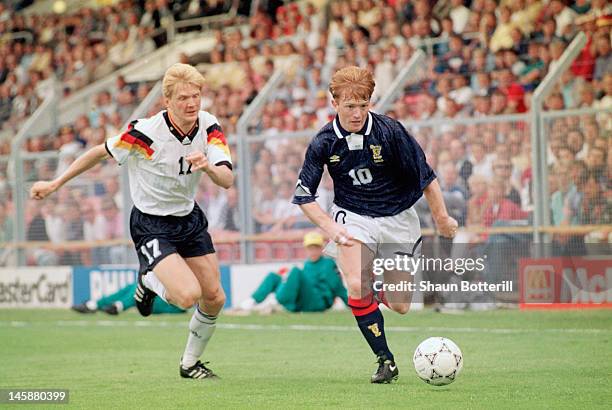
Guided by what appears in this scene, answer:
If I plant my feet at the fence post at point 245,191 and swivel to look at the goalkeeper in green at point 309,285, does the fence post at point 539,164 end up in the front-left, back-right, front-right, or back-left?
front-left

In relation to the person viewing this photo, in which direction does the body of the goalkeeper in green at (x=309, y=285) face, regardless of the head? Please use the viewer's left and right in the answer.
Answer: facing the viewer and to the left of the viewer

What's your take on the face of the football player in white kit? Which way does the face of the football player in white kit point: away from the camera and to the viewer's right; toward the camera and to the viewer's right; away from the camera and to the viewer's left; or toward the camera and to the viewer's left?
toward the camera and to the viewer's right

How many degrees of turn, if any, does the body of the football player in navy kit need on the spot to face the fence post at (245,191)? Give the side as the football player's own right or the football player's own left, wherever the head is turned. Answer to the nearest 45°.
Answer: approximately 180°

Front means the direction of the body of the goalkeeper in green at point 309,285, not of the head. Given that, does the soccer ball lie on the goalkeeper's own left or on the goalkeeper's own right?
on the goalkeeper's own left

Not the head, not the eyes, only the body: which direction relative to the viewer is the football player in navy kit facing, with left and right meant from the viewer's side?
facing the viewer

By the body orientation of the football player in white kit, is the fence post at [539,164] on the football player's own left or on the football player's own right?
on the football player's own left

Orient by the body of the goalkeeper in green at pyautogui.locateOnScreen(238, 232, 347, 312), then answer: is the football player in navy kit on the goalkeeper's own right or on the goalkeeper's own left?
on the goalkeeper's own left

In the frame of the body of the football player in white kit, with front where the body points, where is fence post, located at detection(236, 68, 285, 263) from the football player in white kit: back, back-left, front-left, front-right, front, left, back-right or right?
back-left

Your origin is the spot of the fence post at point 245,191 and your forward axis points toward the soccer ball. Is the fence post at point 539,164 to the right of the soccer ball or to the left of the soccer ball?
left

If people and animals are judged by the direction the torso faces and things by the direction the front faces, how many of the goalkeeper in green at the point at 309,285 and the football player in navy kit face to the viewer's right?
0

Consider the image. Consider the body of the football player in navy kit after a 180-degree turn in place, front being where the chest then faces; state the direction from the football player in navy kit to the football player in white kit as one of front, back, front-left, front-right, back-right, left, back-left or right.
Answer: left

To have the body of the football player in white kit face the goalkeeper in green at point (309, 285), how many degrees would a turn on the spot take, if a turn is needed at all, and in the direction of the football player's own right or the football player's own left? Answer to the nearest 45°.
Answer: approximately 135° to the football player's own left

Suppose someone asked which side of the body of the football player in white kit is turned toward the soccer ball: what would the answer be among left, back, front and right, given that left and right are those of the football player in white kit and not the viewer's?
front

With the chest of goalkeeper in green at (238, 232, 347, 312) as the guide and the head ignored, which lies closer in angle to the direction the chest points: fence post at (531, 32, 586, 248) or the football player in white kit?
the football player in white kit
